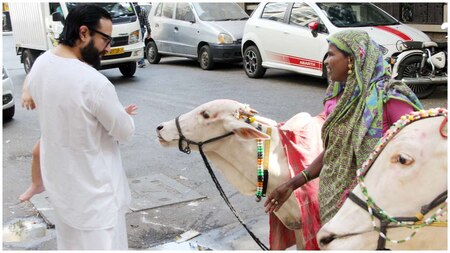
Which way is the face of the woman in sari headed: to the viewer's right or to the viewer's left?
to the viewer's left

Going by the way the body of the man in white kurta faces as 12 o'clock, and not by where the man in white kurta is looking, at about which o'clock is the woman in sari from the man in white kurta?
The woman in sari is roughly at 2 o'clock from the man in white kurta.

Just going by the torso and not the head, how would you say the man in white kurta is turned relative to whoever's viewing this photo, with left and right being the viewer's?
facing away from the viewer and to the right of the viewer

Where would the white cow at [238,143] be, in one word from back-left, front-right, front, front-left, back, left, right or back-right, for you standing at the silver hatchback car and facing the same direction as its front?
front-right

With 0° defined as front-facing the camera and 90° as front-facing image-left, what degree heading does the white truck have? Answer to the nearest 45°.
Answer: approximately 315°

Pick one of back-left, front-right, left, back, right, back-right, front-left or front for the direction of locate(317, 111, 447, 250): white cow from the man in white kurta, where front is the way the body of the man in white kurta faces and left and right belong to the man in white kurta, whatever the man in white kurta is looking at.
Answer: right
